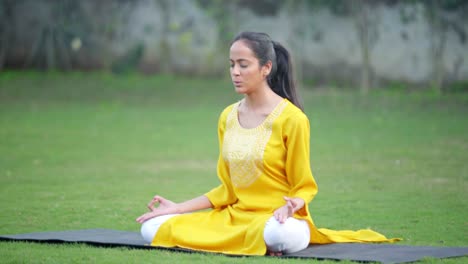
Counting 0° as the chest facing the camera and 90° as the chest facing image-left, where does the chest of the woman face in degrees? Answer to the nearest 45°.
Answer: approximately 45°

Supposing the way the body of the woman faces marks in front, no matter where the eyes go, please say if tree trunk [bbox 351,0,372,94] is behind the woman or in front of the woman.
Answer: behind
